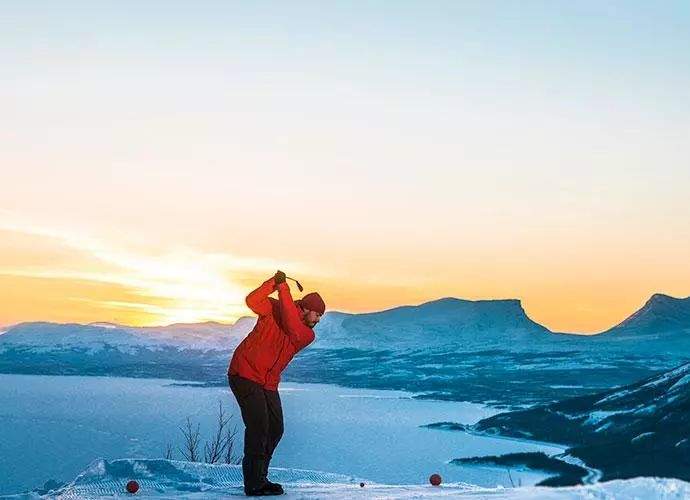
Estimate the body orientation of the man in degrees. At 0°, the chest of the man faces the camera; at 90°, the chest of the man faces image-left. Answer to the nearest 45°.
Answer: approximately 270°
